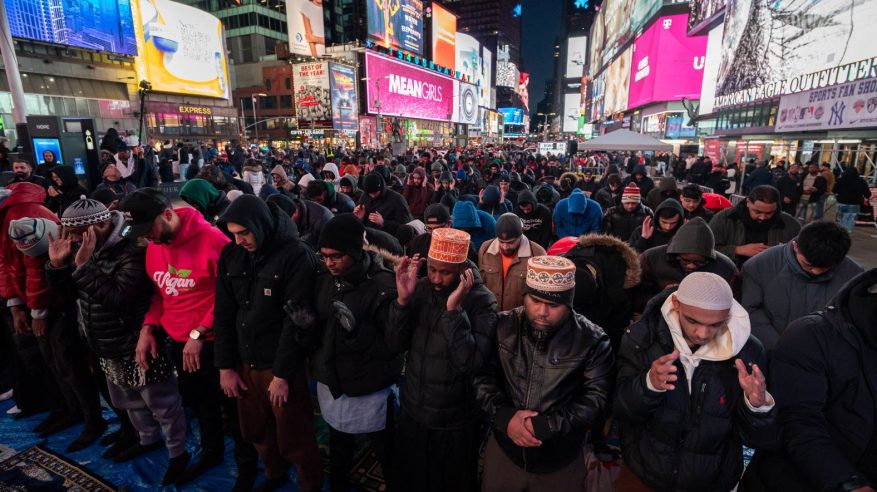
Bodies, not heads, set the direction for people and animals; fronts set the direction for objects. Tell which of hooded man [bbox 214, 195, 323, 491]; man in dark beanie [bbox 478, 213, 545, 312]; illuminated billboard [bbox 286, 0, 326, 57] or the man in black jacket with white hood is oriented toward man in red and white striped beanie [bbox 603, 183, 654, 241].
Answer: the illuminated billboard

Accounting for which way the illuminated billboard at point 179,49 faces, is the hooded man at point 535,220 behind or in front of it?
in front

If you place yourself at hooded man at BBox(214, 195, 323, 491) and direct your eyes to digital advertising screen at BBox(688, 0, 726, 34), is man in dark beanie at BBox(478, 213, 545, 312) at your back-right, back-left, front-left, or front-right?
front-right

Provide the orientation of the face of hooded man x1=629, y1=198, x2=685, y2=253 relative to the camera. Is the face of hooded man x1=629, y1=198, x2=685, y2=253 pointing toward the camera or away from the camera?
toward the camera

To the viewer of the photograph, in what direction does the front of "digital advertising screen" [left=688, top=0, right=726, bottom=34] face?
facing the viewer and to the left of the viewer

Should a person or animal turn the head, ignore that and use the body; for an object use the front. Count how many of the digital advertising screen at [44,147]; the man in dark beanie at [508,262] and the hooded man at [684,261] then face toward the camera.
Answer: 3

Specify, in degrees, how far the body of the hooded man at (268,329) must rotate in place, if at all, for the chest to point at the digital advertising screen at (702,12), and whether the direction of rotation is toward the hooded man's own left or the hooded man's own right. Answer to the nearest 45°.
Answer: approximately 180°

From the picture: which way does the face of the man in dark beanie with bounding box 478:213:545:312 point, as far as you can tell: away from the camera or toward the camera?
toward the camera

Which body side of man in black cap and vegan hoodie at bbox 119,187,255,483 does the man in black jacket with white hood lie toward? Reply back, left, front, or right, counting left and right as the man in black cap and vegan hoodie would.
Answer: left

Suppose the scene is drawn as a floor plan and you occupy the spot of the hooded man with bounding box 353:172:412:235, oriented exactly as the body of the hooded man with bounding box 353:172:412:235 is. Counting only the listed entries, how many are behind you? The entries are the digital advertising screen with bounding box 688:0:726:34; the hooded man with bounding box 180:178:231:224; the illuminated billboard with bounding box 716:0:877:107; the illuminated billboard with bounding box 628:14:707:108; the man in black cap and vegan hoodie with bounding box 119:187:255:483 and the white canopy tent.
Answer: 4

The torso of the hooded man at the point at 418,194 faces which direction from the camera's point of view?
toward the camera

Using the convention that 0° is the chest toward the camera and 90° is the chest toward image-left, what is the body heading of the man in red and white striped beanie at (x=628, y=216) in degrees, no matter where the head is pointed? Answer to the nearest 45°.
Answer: approximately 0°

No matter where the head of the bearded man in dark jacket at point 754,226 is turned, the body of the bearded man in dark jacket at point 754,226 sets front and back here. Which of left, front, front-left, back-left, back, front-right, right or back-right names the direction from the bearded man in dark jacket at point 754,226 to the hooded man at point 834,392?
front

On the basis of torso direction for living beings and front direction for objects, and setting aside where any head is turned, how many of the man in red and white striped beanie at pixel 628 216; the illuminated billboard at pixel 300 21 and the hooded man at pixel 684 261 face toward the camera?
3

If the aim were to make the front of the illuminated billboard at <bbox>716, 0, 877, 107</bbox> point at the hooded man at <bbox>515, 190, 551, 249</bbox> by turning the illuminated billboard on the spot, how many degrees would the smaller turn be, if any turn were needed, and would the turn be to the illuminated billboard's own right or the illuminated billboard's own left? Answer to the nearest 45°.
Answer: approximately 45° to the illuminated billboard's own left

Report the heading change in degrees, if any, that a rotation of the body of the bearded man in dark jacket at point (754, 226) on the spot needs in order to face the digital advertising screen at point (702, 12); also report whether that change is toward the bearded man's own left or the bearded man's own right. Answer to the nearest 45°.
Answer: approximately 180°
